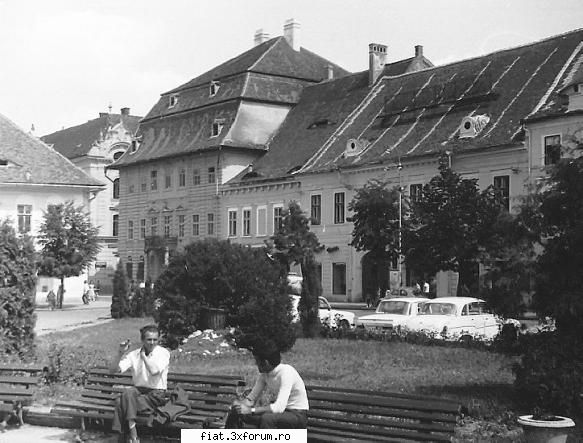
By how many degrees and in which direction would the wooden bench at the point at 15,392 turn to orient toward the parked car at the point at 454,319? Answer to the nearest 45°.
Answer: approximately 135° to its left

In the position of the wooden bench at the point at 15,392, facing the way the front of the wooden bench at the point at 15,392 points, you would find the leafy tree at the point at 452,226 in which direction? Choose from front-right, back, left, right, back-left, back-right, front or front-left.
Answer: back-left

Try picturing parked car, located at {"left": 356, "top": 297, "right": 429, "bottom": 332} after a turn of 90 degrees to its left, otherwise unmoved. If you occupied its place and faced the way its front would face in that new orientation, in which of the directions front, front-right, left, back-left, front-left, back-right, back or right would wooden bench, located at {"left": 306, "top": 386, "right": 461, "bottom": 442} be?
back-left

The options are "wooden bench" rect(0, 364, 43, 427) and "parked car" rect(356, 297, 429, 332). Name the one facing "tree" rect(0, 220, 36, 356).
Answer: the parked car

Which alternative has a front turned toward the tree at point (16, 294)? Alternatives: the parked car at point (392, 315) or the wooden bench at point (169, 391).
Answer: the parked car

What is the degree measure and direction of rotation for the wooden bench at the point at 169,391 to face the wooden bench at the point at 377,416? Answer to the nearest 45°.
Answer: approximately 90° to its left

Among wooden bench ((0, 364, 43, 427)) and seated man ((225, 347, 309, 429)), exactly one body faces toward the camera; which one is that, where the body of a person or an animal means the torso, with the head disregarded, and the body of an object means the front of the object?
the wooden bench

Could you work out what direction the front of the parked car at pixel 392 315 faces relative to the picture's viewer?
facing the viewer and to the left of the viewer

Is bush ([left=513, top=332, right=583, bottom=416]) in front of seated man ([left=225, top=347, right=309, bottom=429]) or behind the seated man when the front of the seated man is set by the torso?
behind

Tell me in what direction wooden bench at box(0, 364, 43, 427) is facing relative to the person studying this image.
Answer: facing the viewer

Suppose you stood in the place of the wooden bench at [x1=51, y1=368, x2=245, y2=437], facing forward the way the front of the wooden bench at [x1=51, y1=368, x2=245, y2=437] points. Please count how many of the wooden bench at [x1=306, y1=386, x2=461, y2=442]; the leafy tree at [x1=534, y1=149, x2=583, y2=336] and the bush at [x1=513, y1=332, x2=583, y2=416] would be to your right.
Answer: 0

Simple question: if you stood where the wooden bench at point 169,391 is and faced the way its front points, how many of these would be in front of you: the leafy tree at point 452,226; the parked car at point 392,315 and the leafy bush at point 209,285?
0

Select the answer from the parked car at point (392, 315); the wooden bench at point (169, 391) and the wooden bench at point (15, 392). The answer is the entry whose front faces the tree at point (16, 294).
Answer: the parked car
